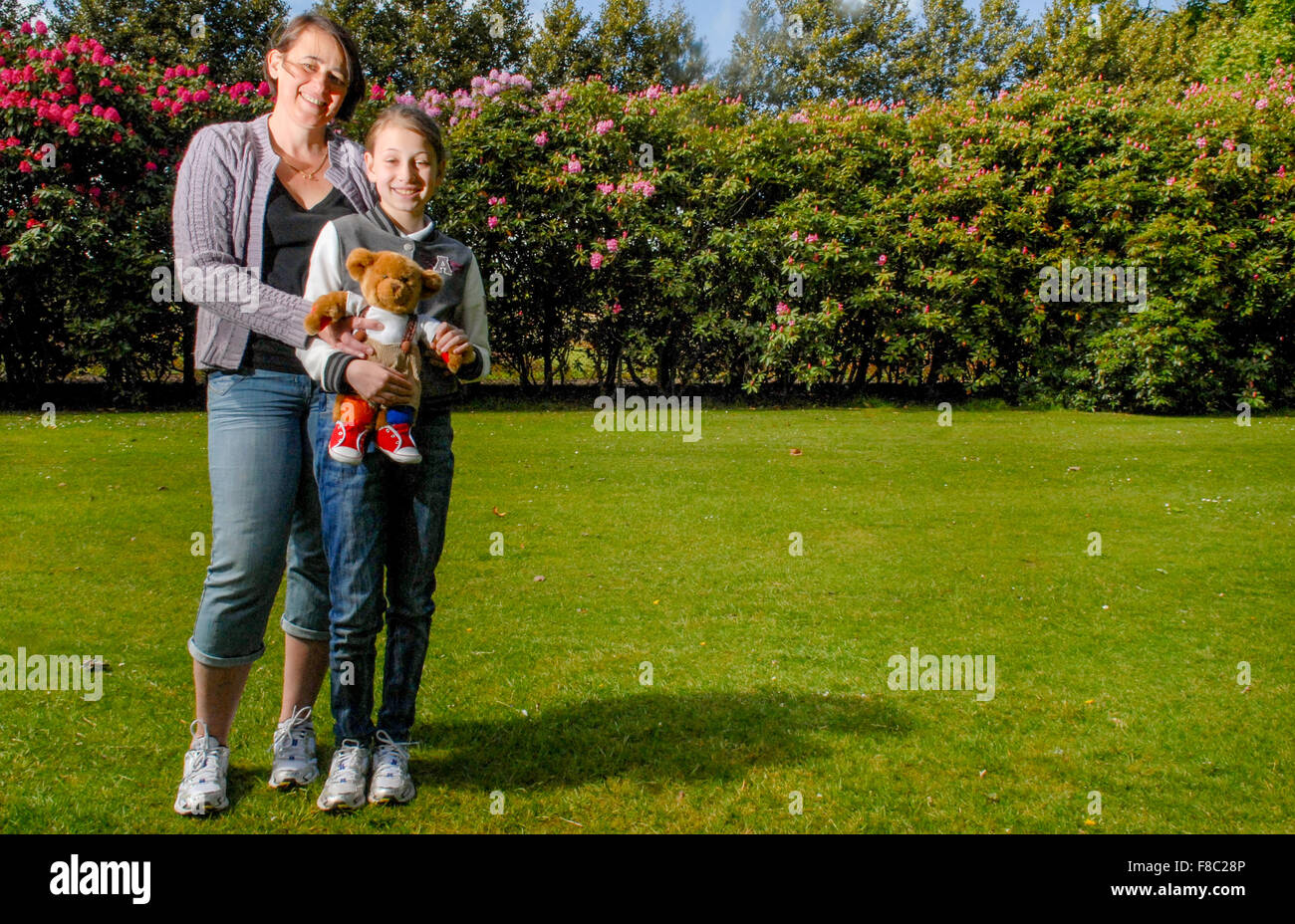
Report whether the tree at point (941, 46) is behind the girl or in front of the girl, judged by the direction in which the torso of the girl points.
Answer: behind

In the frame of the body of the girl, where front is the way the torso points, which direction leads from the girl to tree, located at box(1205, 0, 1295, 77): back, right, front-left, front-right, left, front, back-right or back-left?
back-left

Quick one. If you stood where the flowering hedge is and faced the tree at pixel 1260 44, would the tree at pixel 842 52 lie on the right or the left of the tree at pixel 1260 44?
left

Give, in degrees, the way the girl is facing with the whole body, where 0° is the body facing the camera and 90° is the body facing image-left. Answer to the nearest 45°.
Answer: approximately 0°

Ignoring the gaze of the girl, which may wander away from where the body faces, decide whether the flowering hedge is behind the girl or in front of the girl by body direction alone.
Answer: behind

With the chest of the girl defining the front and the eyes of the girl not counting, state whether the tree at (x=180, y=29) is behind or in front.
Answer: behind

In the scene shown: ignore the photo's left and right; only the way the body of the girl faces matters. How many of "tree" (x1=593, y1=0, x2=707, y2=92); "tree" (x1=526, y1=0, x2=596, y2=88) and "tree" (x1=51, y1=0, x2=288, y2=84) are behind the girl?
3
